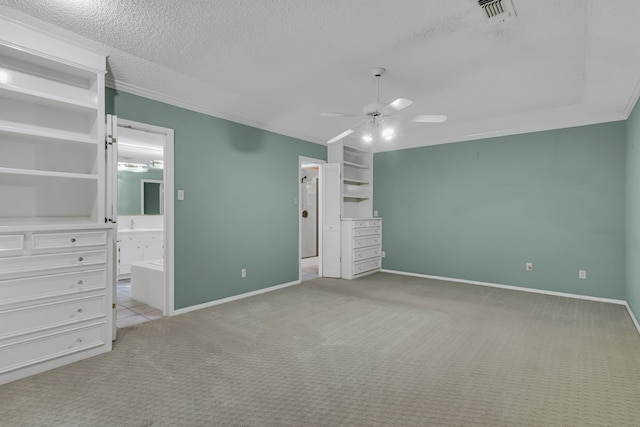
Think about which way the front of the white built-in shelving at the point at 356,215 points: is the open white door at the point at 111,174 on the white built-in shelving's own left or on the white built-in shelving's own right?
on the white built-in shelving's own right

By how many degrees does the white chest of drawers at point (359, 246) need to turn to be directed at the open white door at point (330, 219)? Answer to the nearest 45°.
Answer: approximately 135° to its right

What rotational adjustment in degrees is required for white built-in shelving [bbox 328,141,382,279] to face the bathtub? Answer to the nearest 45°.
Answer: approximately 90° to its right

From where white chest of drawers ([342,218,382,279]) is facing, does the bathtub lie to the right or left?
on its right

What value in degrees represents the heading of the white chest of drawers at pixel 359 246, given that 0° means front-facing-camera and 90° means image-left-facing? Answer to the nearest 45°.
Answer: approximately 315°

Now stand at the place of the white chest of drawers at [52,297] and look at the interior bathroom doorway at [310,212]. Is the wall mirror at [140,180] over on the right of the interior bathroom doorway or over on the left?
left

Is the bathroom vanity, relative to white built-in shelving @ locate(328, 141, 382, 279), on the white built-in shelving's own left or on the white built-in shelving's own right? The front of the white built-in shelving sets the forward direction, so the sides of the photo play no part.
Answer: on the white built-in shelving's own right

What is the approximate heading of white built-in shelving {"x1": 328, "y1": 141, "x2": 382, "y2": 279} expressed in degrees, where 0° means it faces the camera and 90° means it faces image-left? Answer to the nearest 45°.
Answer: approximately 315°

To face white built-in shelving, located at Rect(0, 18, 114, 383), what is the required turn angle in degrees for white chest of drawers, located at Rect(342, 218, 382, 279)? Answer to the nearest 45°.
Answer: approximately 90° to its right

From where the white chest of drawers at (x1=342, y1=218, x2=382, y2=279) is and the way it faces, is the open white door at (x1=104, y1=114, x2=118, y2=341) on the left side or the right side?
on its right

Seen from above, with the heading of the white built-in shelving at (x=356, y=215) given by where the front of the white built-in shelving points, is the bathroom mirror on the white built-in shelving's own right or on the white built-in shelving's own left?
on the white built-in shelving's own right
